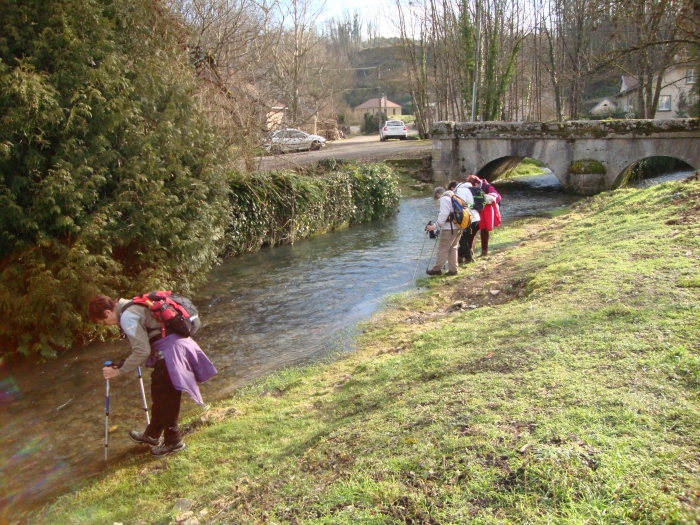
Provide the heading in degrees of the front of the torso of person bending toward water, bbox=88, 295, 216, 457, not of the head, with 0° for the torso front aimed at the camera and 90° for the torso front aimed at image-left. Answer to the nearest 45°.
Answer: approximately 90°

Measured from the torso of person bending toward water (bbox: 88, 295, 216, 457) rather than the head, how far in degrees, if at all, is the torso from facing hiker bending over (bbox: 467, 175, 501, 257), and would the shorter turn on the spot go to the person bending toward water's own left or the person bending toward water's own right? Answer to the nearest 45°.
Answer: approximately 135° to the person bending toward water's own right

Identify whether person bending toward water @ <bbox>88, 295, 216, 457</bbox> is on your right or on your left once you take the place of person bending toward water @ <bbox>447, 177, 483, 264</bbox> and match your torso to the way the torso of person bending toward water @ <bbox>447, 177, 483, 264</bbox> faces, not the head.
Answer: on your left

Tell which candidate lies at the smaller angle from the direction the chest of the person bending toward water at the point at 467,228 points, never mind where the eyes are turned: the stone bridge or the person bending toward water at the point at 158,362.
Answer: the person bending toward water

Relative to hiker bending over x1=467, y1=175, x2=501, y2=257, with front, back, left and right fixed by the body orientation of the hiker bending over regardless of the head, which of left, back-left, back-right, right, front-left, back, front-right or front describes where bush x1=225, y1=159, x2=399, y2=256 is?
front-right

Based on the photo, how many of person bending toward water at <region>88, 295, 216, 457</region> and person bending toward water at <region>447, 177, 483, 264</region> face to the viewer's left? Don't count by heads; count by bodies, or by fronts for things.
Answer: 2

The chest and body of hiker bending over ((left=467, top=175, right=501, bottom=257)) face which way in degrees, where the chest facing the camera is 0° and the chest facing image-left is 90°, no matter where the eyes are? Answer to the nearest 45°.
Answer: approximately 90°

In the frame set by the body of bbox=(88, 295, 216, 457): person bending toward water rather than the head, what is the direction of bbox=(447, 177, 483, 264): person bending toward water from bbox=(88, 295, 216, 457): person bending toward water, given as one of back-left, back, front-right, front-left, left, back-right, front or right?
back-right

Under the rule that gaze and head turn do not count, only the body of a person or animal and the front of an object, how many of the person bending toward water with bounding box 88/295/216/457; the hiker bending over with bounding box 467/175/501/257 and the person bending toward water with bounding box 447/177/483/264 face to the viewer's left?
3

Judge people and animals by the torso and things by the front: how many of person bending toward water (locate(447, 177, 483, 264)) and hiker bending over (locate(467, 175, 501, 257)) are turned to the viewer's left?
2

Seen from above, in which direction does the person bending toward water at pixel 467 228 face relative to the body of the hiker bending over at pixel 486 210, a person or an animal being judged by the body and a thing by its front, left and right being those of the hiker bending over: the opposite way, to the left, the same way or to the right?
the same way
